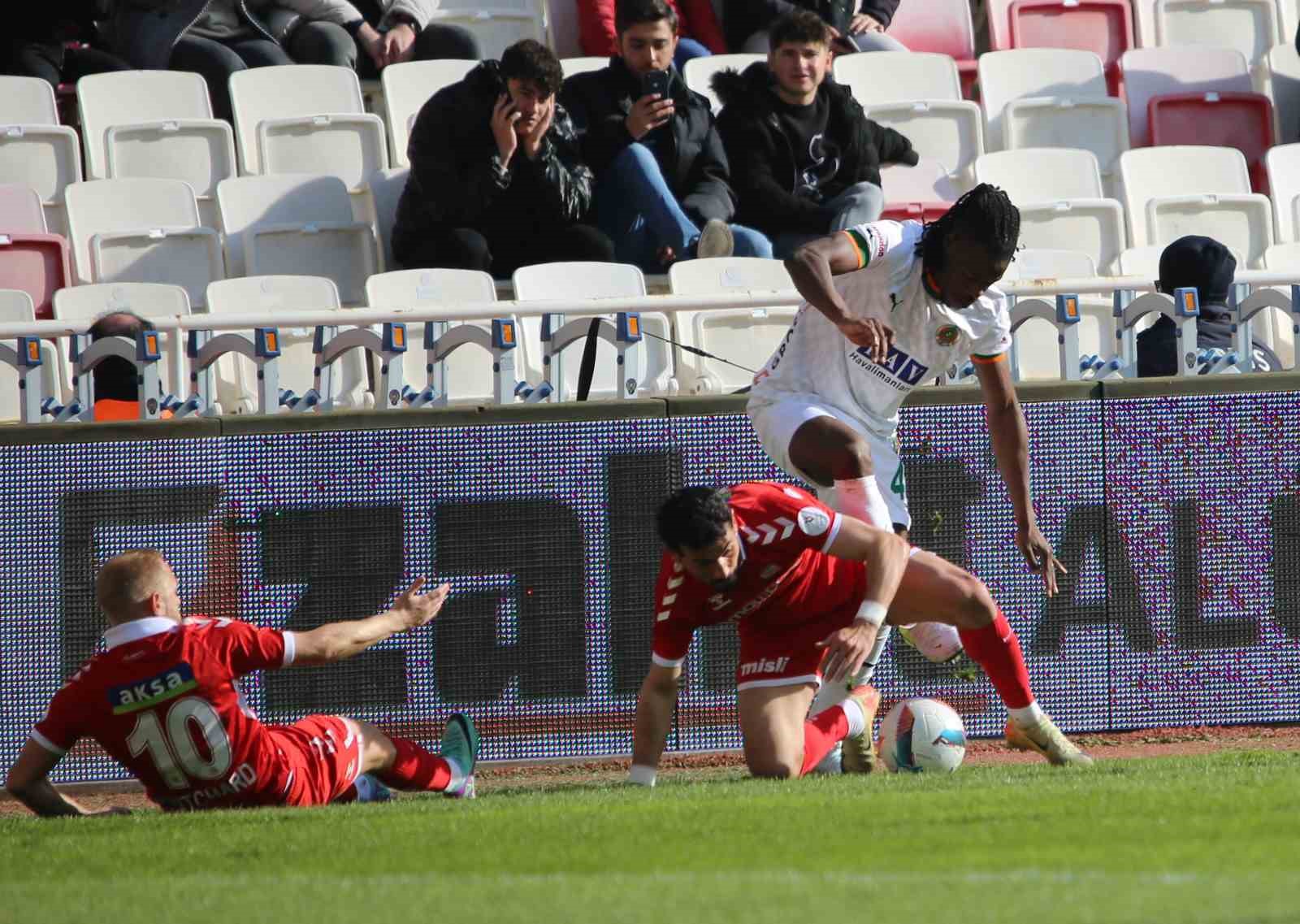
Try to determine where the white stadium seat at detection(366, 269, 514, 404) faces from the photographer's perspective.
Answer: facing the viewer and to the right of the viewer

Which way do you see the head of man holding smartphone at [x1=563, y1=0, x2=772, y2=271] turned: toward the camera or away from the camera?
toward the camera

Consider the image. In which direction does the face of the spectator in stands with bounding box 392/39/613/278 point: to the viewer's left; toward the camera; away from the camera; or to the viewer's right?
toward the camera

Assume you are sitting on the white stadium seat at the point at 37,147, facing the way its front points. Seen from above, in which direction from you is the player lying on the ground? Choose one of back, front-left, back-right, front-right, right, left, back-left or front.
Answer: front-right

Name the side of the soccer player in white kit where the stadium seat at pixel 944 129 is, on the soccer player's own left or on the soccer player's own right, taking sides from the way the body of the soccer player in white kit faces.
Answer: on the soccer player's own left

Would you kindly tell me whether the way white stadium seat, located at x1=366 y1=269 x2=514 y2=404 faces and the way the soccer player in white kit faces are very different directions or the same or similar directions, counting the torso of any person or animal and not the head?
same or similar directions

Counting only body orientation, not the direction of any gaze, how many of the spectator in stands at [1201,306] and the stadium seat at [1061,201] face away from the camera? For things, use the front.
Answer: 1

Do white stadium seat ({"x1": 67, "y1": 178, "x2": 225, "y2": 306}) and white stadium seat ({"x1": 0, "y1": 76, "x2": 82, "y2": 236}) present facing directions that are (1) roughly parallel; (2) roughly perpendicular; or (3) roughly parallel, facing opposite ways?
roughly parallel

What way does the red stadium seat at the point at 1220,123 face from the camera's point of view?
toward the camera

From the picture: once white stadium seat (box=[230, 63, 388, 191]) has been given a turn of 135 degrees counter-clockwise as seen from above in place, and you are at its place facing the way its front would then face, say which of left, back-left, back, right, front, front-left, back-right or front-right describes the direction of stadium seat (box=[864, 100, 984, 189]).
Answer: right

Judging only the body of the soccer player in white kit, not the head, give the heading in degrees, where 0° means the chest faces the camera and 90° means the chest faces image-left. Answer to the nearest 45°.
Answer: approximately 315°

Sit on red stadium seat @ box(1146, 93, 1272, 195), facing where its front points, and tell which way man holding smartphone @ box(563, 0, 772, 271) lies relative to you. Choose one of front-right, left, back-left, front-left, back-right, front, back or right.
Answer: front-right

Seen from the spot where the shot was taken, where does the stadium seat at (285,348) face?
facing the viewer

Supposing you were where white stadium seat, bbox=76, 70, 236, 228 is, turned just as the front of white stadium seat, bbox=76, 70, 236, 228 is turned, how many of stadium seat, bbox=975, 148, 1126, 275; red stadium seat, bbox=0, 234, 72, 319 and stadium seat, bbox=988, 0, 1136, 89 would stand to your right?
1

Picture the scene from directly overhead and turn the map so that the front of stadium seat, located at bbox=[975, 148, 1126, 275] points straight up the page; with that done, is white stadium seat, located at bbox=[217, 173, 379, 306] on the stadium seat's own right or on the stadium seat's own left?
on the stadium seat's own right

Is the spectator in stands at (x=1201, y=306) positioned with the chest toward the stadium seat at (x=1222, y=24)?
yes

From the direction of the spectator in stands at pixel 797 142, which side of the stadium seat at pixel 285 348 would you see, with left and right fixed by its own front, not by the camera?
left
